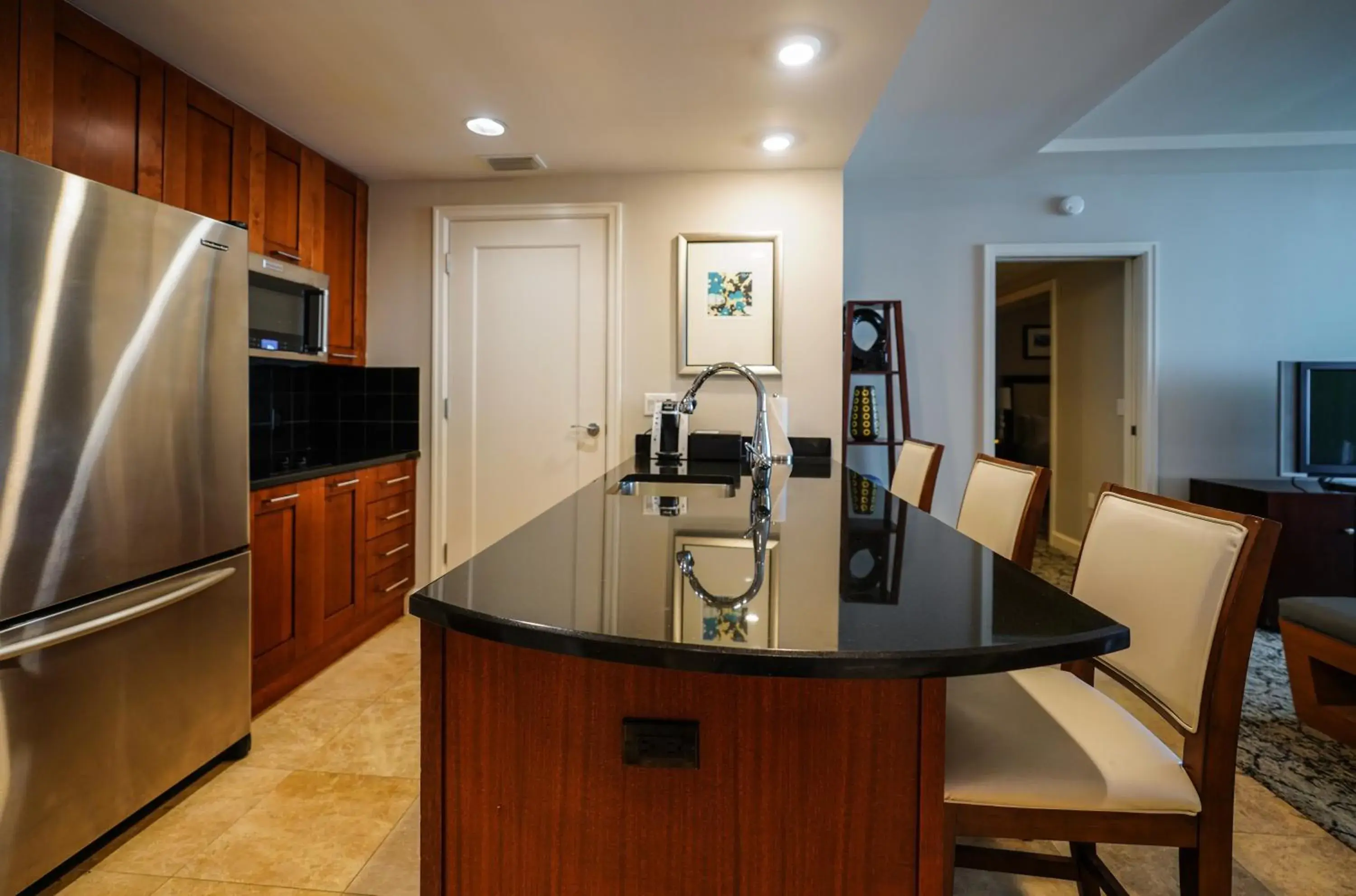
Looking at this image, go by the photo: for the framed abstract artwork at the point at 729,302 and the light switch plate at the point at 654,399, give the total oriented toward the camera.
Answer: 2

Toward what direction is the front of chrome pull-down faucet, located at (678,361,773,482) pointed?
to the viewer's left

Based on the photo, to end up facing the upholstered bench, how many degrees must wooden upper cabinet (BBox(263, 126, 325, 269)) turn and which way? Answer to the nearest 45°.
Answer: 0° — it already faces it

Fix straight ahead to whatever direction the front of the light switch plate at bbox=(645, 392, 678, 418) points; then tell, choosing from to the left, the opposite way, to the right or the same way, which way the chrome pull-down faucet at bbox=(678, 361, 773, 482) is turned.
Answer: to the right

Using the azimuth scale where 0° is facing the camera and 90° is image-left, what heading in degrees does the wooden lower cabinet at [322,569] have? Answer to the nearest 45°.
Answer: approximately 315°

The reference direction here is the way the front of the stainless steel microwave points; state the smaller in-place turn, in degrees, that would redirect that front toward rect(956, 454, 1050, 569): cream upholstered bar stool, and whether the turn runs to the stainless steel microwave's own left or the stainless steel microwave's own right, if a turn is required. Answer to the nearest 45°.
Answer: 0° — it already faces it

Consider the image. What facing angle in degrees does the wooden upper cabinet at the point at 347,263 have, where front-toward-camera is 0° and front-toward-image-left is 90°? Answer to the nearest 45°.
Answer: approximately 315°

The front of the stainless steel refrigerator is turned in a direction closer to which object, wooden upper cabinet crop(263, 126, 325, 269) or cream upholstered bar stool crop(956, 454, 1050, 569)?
the cream upholstered bar stool
